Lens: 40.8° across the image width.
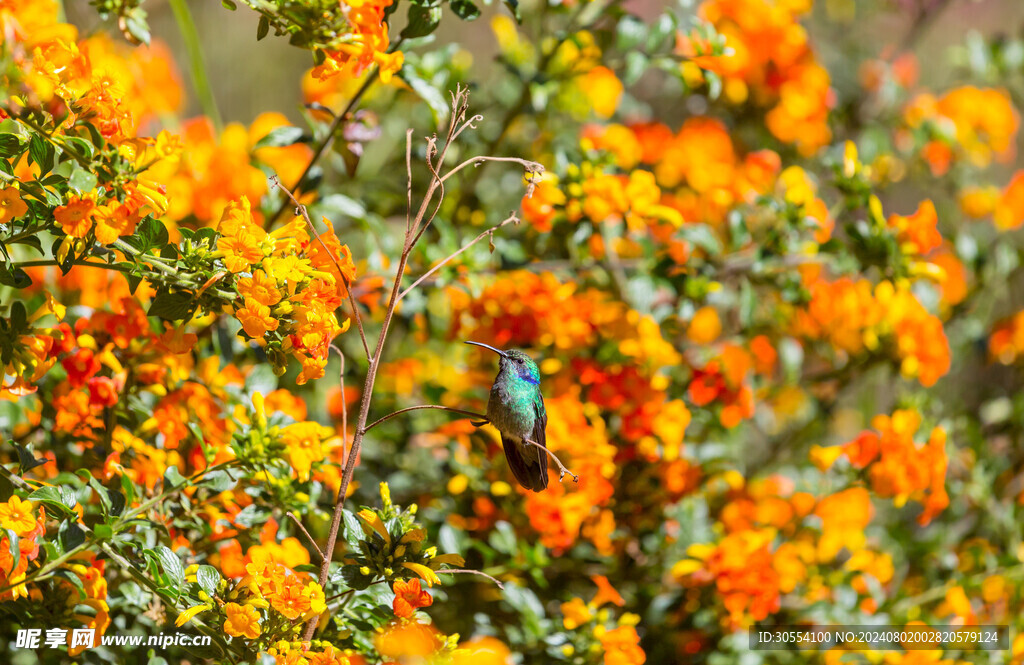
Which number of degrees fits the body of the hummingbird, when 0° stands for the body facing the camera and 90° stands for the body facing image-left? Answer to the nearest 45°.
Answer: approximately 45°
